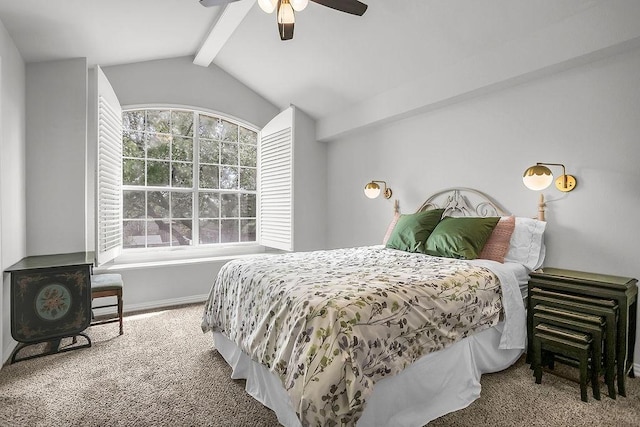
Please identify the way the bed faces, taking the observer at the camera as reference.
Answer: facing the viewer and to the left of the viewer

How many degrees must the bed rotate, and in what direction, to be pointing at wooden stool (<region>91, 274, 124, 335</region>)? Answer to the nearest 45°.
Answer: approximately 45° to its right

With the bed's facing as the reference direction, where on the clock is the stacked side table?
The stacked side table is roughly at 7 o'clock from the bed.

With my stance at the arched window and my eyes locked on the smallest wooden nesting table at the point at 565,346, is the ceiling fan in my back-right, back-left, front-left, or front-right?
front-right

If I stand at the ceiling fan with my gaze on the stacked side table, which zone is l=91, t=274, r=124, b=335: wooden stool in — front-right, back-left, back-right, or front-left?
back-left

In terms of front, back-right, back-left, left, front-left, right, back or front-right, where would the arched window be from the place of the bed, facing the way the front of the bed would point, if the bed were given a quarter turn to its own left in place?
back

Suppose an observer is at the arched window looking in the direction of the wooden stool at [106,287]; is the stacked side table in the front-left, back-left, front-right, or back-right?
front-left

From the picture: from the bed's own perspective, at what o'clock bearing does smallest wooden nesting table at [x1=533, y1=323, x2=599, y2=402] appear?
The smallest wooden nesting table is roughly at 7 o'clock from the bed.
